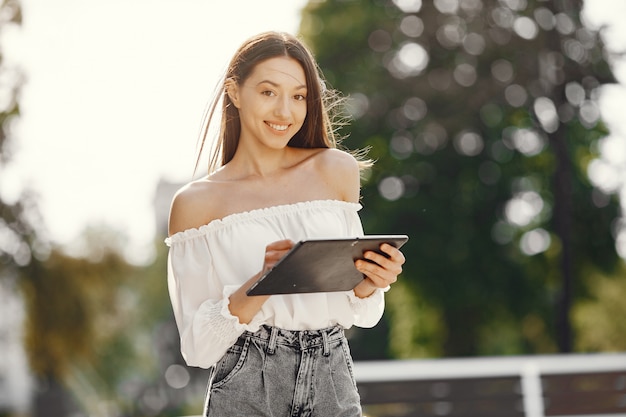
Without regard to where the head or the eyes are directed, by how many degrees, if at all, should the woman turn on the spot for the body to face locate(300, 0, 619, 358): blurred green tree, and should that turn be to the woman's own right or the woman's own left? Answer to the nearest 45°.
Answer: approximately 135° to the woman's own left

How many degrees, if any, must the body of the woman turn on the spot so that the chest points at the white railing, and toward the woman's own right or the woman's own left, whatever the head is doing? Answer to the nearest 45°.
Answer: approximately 135° to the woman's own left

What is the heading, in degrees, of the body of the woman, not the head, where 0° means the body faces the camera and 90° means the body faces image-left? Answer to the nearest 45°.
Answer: approximately 315°
